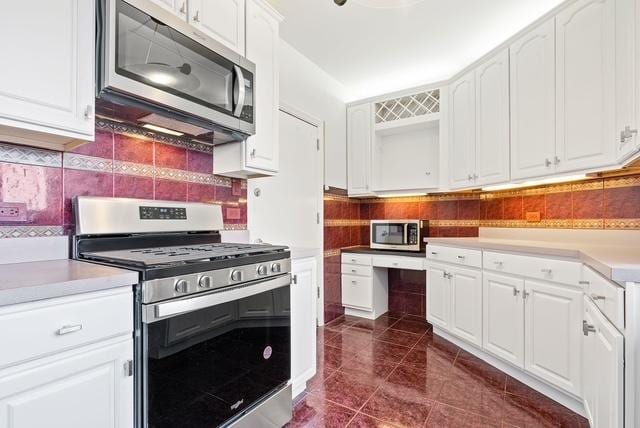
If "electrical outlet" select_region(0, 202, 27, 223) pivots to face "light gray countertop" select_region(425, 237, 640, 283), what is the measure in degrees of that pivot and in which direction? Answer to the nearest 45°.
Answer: approximately 45° to its left

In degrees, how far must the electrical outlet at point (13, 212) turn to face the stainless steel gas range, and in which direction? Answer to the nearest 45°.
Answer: approximately 45° to its left

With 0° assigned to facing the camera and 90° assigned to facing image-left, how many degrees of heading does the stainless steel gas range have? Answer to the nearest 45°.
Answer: approximately 315°

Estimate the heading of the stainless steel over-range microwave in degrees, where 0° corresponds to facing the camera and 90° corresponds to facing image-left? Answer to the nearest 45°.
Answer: approximately 315°

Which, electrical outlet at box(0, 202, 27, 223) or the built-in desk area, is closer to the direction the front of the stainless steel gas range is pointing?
the built-in desk area

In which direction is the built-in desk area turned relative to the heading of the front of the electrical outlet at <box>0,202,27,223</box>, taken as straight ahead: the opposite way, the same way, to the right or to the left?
to the right

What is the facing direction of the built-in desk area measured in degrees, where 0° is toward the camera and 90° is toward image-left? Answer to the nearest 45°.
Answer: approximately 45°
